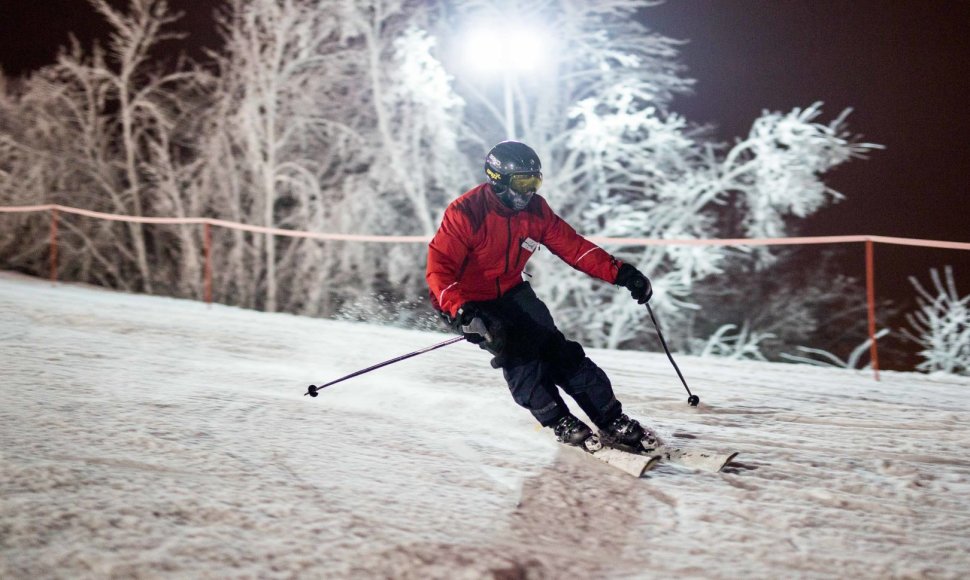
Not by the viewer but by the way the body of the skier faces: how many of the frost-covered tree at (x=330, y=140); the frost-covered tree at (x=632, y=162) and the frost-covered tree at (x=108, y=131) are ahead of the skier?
0

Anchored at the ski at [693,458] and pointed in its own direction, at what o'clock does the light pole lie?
The light pole is roughly at 7 o'clock from the ski.

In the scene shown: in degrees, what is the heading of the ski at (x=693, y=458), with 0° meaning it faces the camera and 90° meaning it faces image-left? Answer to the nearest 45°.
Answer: approximately 315°

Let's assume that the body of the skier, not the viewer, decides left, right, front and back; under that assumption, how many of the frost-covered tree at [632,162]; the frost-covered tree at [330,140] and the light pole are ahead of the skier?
0

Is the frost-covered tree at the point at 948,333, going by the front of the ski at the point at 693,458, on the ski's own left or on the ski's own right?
on the ski's own left

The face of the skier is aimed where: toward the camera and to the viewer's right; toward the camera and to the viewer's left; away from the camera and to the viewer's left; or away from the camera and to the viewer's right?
toward the camera and to the viewer's right

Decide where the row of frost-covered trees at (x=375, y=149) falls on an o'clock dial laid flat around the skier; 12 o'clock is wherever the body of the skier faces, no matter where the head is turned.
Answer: The row of frost-covered trees is roughly at 7 o'clock from the skier.

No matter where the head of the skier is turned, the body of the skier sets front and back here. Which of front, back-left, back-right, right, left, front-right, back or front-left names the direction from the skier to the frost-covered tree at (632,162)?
back-left
